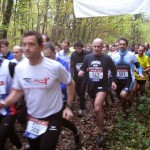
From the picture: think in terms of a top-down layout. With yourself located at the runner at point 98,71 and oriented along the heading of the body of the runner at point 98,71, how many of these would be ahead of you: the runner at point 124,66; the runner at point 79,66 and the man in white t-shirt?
1

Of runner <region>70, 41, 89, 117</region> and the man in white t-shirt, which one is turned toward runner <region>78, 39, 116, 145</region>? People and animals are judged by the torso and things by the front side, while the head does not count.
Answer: runner <region>70, 41, 89, 117</region>

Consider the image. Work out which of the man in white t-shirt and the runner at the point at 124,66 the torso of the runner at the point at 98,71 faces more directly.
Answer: the man in white t-shirt

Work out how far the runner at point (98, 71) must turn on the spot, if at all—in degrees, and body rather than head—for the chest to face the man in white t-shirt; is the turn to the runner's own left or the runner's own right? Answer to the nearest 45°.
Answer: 0° — they already face them

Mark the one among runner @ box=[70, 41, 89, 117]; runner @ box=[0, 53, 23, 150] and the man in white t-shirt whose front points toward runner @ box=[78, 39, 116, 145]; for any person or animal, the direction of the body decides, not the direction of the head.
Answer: runner @ box=[70, 41, 89, 117]

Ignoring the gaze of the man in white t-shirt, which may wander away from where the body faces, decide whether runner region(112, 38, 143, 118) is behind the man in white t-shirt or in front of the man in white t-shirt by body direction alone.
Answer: behind

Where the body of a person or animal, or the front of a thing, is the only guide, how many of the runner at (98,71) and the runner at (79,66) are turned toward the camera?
2

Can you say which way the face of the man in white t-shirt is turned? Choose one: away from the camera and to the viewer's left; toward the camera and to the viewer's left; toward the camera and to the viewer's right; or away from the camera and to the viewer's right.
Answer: toward the camera and to the viewer's left

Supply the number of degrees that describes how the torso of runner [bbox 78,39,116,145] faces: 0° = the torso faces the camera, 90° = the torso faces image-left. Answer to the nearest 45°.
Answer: approximately 0°

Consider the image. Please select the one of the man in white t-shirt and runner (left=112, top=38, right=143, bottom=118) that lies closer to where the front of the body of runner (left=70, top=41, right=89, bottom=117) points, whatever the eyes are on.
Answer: the man in white t-shirt
